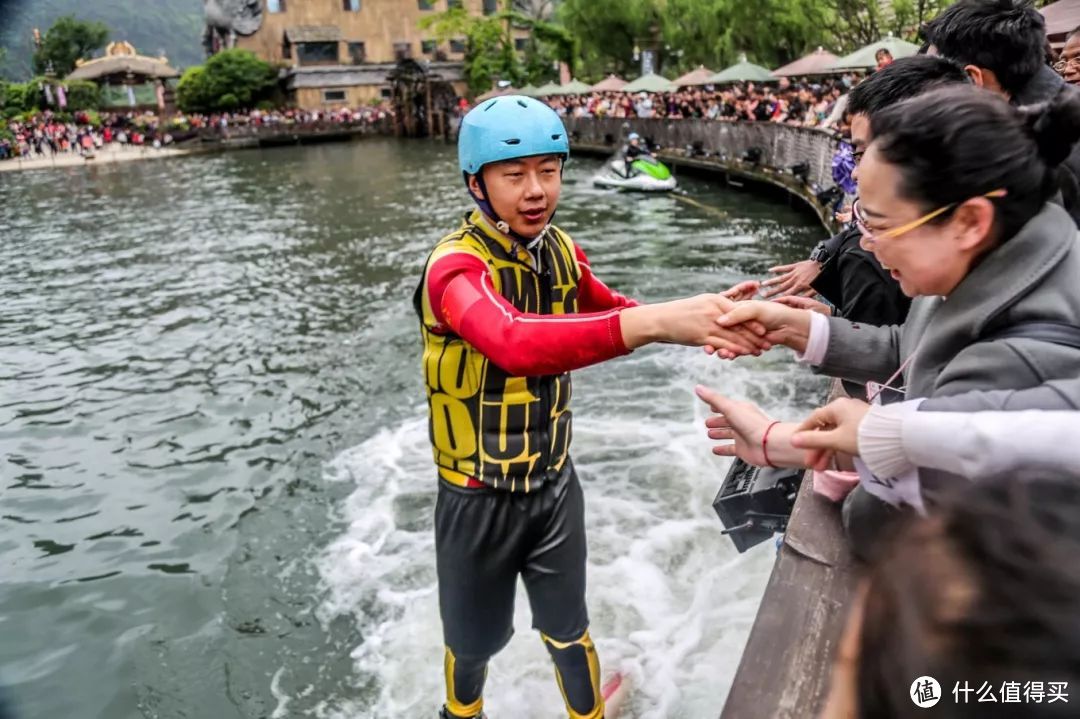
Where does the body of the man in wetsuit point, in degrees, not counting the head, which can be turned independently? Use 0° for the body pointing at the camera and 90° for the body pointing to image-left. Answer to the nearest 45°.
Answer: approximately 315°

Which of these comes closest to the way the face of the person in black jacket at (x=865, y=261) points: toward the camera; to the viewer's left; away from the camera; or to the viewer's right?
to the viewer's left

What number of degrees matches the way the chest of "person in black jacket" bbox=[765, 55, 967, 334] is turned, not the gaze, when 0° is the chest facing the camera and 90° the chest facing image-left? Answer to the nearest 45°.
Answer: approximately 90°

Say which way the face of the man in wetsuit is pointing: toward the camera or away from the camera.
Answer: toward the camera

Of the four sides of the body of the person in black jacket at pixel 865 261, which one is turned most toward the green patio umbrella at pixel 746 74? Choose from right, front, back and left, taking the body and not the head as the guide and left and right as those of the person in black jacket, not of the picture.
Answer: right

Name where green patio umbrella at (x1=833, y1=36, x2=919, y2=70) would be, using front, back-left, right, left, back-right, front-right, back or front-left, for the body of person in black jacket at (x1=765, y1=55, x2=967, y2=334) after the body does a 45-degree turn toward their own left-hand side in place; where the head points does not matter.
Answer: back-right

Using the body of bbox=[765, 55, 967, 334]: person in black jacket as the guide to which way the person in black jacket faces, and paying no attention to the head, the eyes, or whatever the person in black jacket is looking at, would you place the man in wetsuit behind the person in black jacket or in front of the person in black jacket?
in front

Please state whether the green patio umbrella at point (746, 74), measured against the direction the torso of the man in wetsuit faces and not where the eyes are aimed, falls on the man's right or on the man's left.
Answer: on the man's left

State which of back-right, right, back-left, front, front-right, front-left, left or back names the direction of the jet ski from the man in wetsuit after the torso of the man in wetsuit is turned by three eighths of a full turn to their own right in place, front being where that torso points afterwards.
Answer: right

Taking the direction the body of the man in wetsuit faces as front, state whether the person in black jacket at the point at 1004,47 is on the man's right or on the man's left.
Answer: on the man's left

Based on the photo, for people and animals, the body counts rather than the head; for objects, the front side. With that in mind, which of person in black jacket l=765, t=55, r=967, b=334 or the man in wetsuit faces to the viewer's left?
the person in black jacket

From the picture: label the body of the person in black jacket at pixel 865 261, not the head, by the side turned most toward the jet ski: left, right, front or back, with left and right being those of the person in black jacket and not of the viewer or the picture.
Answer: right

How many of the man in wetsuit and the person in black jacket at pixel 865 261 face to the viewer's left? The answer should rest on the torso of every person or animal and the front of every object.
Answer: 1

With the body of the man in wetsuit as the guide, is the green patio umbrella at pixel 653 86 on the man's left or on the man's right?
on the man's left
